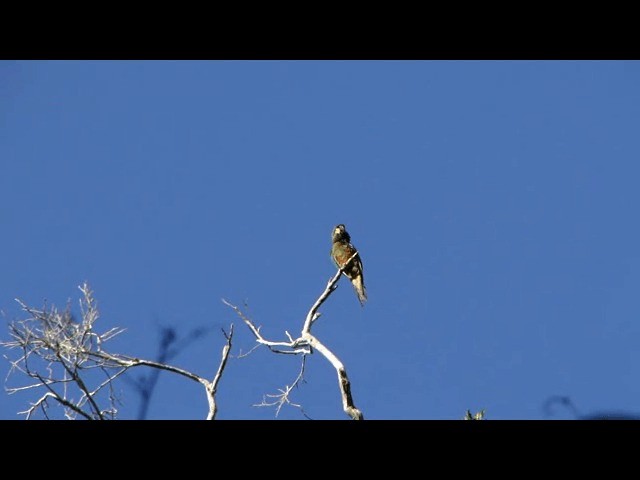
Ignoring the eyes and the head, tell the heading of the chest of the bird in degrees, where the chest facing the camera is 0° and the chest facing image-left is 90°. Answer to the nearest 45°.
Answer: approximately 45°
